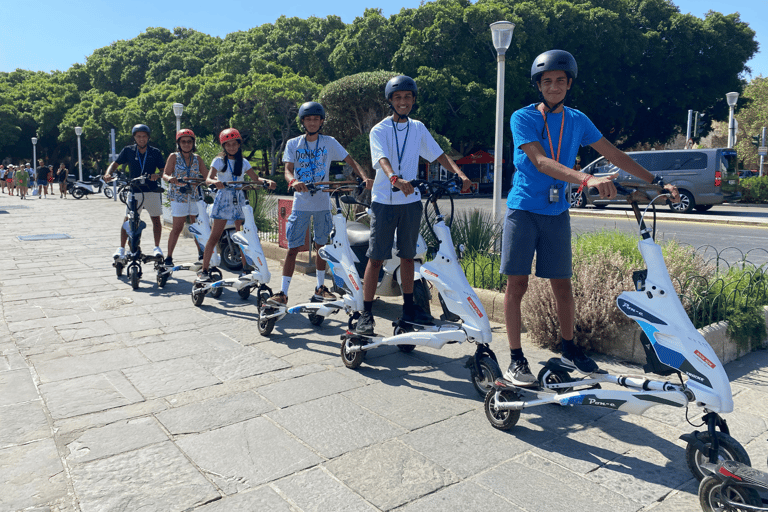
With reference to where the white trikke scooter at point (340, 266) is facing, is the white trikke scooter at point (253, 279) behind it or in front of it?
behind

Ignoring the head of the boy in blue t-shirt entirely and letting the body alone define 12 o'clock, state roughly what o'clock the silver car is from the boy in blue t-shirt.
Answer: The silver car is roughly at 8 o'clock from the boy in blue t-shirt.

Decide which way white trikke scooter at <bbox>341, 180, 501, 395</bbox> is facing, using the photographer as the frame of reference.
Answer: facing the viewer and to the right of the viewer

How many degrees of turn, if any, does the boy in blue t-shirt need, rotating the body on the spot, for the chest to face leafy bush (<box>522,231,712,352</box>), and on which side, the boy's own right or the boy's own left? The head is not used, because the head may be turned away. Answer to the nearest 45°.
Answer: approximately 135° to the boy's own left

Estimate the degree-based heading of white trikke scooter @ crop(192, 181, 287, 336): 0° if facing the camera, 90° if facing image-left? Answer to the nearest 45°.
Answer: approximately 315°

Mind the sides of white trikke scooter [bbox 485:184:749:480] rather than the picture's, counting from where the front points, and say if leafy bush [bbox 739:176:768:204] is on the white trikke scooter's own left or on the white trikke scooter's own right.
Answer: on the white trikke scooter's own left

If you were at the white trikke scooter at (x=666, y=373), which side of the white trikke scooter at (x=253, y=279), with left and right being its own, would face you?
front

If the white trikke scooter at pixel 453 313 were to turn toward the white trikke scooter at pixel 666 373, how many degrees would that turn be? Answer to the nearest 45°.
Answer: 0° — it already faces it

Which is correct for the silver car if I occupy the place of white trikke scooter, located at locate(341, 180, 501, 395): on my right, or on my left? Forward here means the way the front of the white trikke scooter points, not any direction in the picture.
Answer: on my left
